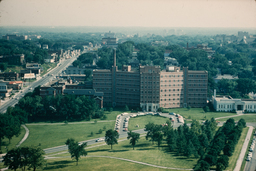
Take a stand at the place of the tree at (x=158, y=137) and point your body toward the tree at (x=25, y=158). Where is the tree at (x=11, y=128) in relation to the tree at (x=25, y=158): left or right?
right

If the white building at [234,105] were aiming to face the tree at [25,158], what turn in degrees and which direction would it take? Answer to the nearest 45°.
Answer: approximately 45° to its right

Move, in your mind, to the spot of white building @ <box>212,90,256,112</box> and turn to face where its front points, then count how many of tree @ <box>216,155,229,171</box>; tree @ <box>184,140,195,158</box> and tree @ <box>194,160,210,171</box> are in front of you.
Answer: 3

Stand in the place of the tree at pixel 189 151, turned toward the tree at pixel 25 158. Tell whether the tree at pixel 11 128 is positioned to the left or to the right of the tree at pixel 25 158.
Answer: right

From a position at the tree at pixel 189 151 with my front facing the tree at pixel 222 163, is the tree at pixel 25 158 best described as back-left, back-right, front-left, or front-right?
back-right

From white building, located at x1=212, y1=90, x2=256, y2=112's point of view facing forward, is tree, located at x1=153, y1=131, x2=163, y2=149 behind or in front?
in front

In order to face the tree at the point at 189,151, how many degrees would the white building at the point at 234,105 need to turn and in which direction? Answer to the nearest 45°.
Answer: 0° — it already faces it

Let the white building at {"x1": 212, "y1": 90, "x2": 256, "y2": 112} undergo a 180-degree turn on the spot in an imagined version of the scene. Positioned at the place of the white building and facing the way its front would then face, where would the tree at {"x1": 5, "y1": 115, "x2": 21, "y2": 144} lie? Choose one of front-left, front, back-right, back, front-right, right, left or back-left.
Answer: back-left

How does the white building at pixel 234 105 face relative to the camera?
toward the camera

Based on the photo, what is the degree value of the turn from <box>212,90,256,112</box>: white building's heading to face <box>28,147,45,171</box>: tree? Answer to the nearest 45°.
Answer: approximately 45° to its right

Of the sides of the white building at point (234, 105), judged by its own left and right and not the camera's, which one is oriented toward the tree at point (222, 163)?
front

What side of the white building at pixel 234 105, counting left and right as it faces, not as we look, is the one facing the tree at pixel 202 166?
front

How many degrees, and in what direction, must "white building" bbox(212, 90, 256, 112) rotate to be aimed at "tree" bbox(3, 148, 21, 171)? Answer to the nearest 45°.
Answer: approximately 45° to its right
